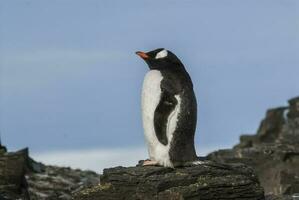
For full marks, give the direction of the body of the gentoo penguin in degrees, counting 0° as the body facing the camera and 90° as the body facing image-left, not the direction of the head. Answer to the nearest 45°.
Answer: approximately 90°

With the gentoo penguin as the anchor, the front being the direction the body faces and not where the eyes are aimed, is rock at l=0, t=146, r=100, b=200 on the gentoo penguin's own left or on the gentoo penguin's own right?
on the gentoo penguin's own right
